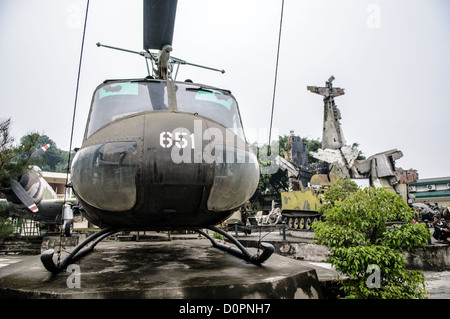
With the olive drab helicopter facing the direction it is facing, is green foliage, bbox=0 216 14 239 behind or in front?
behind

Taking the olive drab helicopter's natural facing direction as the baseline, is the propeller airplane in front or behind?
behind

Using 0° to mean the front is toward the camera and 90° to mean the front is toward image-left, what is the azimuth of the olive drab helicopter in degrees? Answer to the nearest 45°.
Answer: approximately 0°
